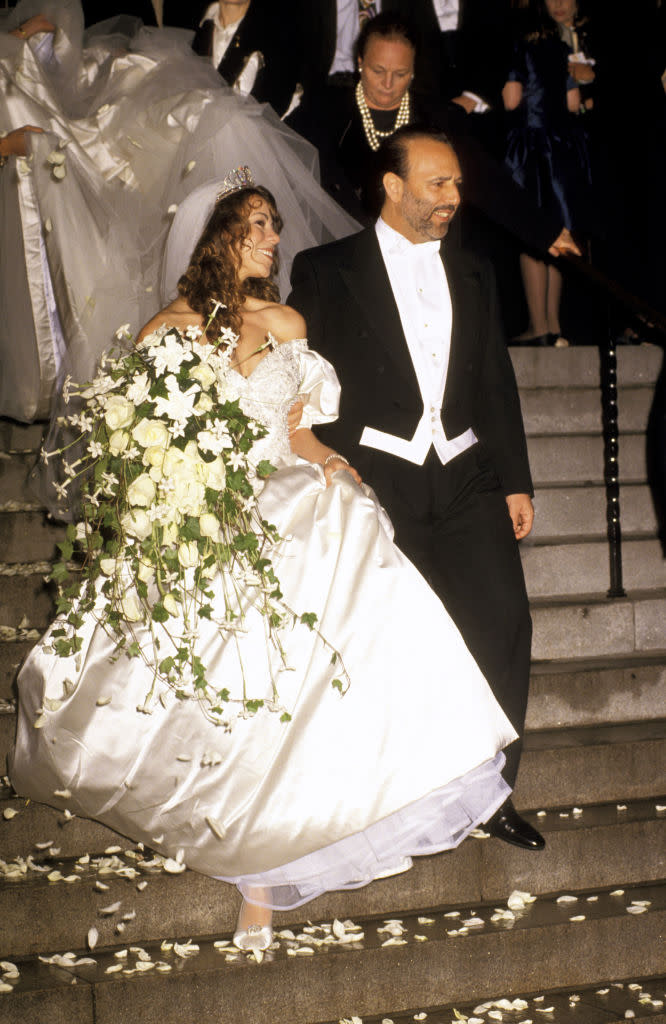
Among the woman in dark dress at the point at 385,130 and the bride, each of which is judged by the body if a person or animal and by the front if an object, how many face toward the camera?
2

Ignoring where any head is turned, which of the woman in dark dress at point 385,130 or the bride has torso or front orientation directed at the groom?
the woman in dark dress

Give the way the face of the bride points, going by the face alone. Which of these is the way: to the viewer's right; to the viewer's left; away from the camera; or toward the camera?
to the viewer's right

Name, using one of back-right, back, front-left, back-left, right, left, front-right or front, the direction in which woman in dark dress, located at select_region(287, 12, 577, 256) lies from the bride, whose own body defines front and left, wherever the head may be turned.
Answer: back

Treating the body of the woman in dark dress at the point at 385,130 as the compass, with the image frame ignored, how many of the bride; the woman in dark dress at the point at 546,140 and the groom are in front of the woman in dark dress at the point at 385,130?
2

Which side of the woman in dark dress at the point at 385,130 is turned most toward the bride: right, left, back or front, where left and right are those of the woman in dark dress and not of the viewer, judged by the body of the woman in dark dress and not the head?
front

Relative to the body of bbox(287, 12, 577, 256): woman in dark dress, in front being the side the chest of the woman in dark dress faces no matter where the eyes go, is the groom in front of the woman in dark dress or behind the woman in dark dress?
in front

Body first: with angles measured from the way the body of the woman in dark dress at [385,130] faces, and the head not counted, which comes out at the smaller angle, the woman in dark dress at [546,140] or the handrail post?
the handrail post

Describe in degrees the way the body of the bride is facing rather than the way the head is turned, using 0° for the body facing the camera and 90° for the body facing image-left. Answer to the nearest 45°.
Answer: approximately 0°

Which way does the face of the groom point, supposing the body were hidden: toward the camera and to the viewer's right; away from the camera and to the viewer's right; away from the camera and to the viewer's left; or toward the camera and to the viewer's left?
toward the camera and to the viewer's right

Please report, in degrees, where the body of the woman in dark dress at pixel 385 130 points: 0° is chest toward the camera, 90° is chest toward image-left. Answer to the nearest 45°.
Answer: approximately 0°

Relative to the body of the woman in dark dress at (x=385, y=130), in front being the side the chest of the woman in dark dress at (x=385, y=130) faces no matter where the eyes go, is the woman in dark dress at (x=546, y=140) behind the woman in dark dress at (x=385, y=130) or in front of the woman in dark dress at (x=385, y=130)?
behind

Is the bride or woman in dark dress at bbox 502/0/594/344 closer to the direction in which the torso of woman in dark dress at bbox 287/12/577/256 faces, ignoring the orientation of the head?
the bride
